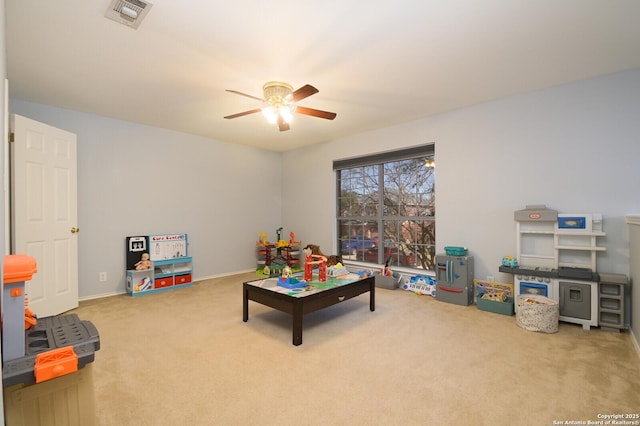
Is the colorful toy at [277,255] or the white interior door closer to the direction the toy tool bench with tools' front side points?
the colorful toy

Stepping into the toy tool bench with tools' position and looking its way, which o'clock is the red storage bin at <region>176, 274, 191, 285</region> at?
The red storage bin is roughly at 10 o'clock from the toy tool bench with tools.

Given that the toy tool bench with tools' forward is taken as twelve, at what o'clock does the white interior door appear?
The white interior door is roughly at 9 o'clock from the toy tool bench with tools.

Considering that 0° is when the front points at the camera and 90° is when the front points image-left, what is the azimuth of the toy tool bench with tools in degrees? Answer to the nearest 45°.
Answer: approximately 270°
